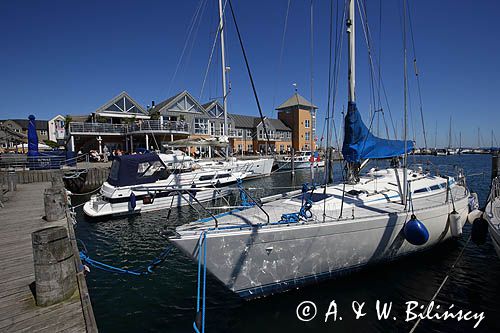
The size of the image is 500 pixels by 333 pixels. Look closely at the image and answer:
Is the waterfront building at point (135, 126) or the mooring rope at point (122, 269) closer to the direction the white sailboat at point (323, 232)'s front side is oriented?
the mooring rope

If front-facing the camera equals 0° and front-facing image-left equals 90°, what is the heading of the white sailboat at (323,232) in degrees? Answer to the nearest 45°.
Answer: approximately 45°

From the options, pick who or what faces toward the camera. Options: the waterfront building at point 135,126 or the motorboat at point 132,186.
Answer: the waterfront building

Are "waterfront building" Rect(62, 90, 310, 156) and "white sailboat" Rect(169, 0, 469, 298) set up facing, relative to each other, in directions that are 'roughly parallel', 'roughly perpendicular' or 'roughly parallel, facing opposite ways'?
roughly perpendicular

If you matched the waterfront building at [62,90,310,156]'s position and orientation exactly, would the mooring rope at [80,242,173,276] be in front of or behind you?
in front

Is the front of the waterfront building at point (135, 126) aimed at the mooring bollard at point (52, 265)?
yes

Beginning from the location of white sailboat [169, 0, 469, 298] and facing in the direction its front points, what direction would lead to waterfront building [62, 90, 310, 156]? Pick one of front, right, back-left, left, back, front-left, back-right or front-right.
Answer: right

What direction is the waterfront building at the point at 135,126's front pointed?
toward the camera

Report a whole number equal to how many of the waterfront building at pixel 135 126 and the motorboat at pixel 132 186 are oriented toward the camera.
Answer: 1

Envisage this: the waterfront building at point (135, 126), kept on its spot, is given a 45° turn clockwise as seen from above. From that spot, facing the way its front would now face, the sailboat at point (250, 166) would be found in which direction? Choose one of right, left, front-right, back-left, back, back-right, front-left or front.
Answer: left

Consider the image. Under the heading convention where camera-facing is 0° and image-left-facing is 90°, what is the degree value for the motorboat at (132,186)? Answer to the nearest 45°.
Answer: approximately 225°

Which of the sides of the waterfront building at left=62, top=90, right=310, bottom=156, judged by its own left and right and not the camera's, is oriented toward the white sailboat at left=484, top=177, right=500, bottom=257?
front

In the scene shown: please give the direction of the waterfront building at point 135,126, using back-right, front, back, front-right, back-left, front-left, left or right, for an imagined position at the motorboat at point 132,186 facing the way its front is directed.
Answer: front-left

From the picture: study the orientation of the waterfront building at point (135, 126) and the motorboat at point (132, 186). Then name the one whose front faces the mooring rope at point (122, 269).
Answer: the waterfront building

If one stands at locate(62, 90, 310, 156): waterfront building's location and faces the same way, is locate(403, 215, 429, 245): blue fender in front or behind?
in front

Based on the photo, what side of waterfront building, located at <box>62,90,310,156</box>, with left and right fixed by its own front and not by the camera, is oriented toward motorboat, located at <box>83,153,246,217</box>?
front
